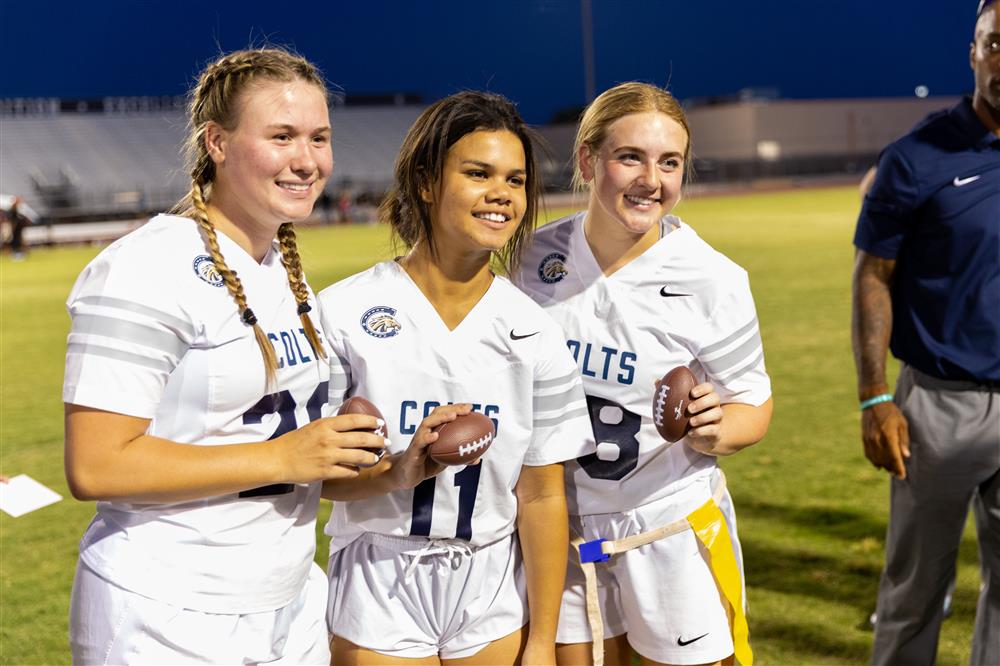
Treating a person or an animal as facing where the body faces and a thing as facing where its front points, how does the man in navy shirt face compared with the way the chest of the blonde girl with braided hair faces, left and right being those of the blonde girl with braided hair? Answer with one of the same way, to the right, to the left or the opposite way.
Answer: to the right

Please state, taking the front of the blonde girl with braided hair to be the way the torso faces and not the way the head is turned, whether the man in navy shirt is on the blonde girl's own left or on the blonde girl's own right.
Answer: on the blonde girl's own left

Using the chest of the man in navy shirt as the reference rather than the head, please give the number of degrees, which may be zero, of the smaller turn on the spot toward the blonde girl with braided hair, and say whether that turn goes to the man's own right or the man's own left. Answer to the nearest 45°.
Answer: approximately 45° to the man's own right

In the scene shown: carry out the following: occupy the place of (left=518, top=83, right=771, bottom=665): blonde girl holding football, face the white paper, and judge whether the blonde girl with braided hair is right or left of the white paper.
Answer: left

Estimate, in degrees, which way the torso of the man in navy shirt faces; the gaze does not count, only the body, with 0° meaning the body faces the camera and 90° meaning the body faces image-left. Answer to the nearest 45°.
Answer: approximately 0°

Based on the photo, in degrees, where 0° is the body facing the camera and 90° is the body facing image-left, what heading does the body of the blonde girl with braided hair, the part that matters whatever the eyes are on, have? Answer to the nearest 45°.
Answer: approximately 315°

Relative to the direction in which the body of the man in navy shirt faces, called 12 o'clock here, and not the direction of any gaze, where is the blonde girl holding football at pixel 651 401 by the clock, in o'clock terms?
The blonde girl holding football is roughly at 1 o'clock from the man in navy shirt.
